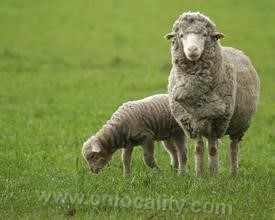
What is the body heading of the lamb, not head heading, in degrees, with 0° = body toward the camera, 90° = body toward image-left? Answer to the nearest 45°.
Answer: approximately 90°

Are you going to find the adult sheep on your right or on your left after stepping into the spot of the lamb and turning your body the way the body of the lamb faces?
on your left
